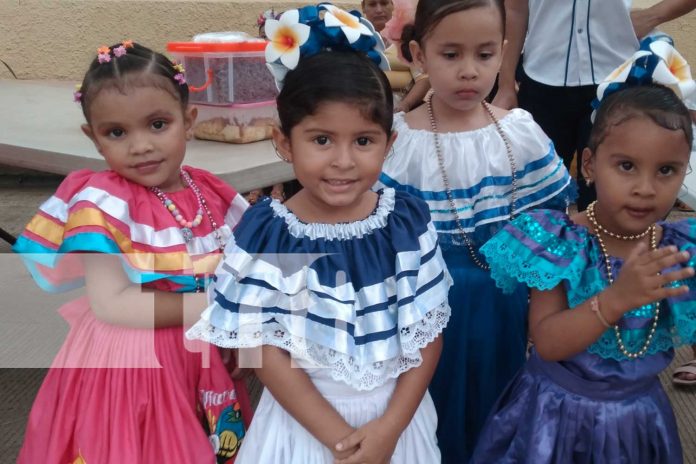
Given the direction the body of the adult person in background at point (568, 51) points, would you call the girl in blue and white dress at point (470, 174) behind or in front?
in front

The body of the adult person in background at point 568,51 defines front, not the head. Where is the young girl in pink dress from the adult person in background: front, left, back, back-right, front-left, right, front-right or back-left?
front-right

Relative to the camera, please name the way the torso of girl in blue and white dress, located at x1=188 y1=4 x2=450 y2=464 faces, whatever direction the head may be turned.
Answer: toward the camera

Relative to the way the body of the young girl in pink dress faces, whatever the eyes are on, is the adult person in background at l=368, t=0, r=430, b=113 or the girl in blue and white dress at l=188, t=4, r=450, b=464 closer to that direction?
the girl in blue and white dress

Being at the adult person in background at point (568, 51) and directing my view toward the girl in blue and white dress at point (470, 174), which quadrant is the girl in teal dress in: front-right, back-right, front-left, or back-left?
front-left

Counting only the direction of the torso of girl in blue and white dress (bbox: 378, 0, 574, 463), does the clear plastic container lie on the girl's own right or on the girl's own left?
on the girl's own right

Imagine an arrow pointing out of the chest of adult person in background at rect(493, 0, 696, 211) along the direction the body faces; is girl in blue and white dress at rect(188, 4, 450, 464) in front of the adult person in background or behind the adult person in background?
in front

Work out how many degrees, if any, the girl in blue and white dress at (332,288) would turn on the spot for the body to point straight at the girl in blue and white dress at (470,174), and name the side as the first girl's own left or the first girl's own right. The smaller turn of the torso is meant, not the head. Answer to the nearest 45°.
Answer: approximately 135° to the first girl's own left

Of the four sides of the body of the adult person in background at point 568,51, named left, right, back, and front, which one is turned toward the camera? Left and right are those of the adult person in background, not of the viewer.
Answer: front

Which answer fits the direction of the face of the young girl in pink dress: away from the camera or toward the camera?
toward the camera

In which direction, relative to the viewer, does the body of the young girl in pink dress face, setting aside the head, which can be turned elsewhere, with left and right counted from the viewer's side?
facing the viewer and to the right of the viewer

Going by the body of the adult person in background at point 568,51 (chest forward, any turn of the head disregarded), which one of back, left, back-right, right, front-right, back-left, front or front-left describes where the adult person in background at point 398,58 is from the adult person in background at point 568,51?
right

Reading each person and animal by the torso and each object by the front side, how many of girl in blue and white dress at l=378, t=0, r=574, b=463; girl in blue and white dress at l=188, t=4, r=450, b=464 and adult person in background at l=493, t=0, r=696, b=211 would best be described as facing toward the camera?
3

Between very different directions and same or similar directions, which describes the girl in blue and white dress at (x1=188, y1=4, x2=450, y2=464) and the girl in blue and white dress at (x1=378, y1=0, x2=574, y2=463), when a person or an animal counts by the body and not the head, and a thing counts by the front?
same or similar directions
